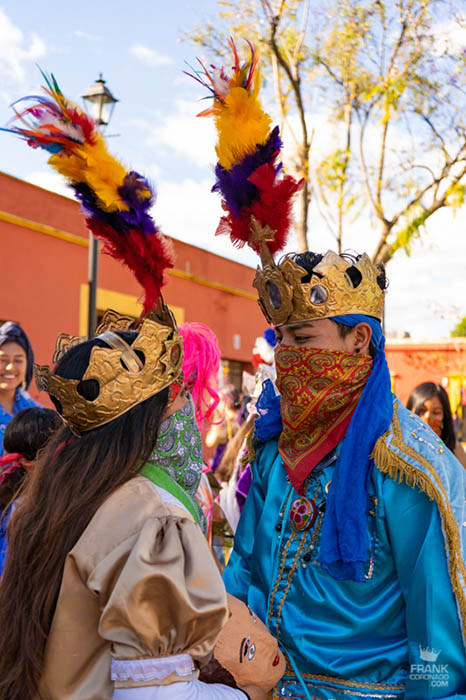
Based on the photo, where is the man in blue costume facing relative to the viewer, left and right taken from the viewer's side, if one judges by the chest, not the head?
facing the viewer and to the left of the viewer

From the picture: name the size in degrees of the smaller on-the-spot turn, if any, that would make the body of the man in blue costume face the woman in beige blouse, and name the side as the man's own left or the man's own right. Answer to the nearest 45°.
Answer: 0° — they already face them

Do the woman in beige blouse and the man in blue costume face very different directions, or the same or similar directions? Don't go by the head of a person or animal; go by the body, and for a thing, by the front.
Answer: very different directions

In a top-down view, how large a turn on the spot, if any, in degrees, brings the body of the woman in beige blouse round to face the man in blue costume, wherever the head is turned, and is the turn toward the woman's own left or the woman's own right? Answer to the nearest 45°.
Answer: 0° — they already face them

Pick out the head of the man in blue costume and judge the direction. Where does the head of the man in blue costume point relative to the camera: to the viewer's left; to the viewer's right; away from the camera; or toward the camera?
to the viewer's left

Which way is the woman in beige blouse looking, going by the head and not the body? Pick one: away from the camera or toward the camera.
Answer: away from the camera

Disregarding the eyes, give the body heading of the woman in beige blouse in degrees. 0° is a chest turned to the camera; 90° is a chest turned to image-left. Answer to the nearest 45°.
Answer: approximately 225°
